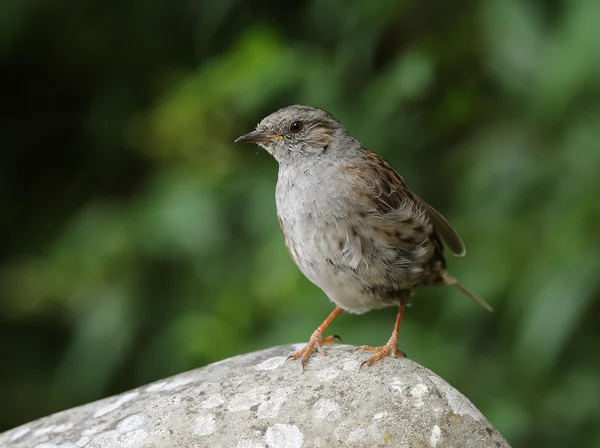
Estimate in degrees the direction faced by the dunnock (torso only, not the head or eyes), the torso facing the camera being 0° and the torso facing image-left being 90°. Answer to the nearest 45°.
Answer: approximately 45°
